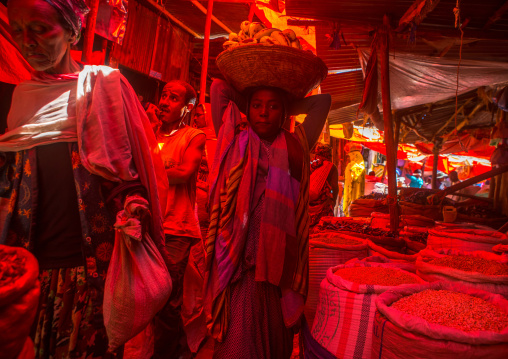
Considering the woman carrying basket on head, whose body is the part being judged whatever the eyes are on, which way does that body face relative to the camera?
toward the camera

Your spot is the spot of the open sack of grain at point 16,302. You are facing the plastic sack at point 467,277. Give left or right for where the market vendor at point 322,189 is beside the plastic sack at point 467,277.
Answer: left

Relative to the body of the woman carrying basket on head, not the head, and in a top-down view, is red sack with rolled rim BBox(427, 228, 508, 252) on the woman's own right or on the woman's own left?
on the woman's own left

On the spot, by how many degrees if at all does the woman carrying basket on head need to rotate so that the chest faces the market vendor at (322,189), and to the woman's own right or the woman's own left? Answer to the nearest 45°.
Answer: approximately 180°

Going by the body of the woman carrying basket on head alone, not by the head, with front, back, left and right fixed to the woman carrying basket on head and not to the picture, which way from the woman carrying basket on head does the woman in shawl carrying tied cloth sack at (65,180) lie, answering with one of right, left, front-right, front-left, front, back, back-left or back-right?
front-right

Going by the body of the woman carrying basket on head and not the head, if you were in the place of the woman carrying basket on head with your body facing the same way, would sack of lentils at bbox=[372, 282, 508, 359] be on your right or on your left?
on your left

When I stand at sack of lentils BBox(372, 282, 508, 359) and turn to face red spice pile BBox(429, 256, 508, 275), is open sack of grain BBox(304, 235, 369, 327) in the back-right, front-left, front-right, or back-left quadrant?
front-left

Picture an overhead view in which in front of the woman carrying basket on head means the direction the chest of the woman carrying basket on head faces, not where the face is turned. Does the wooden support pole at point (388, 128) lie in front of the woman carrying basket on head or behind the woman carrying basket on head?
behind

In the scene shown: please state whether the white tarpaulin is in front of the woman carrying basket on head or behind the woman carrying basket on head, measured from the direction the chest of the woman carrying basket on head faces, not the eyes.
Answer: behind
